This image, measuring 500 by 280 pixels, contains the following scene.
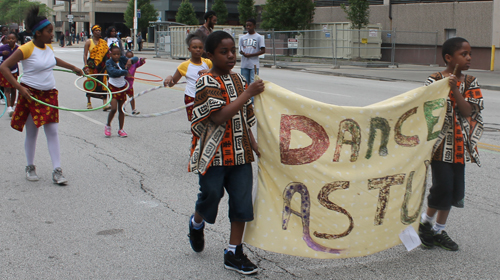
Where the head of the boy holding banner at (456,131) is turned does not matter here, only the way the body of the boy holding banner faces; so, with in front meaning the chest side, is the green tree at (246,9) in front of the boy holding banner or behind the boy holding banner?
behind

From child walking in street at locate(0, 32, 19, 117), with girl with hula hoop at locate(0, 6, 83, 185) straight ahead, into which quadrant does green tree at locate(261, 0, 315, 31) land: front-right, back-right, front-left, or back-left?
back-left

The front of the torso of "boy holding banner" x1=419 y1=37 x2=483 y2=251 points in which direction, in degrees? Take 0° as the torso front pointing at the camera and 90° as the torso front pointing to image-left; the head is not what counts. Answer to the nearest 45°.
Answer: approximately 315°

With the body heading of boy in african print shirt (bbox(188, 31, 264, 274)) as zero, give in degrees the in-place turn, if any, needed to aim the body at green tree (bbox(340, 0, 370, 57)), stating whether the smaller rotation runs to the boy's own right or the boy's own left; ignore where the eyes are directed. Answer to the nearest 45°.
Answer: approximately 135° to the boy's own left

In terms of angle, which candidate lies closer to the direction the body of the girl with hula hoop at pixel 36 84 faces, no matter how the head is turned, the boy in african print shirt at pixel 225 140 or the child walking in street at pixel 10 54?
the boy in african print shirt

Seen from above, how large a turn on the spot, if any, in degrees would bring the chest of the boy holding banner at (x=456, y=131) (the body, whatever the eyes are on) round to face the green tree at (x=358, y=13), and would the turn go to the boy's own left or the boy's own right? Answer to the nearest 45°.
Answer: approximately 135° to the boy's own left

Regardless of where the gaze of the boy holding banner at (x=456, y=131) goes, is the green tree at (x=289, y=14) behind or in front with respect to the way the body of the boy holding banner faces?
behind

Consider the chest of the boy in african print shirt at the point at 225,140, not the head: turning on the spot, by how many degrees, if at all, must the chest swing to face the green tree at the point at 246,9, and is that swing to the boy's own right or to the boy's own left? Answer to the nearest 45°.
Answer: approximately 135° to the boy's own left

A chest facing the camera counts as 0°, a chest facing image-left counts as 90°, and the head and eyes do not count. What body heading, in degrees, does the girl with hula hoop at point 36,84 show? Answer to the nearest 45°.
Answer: approximately 315°
